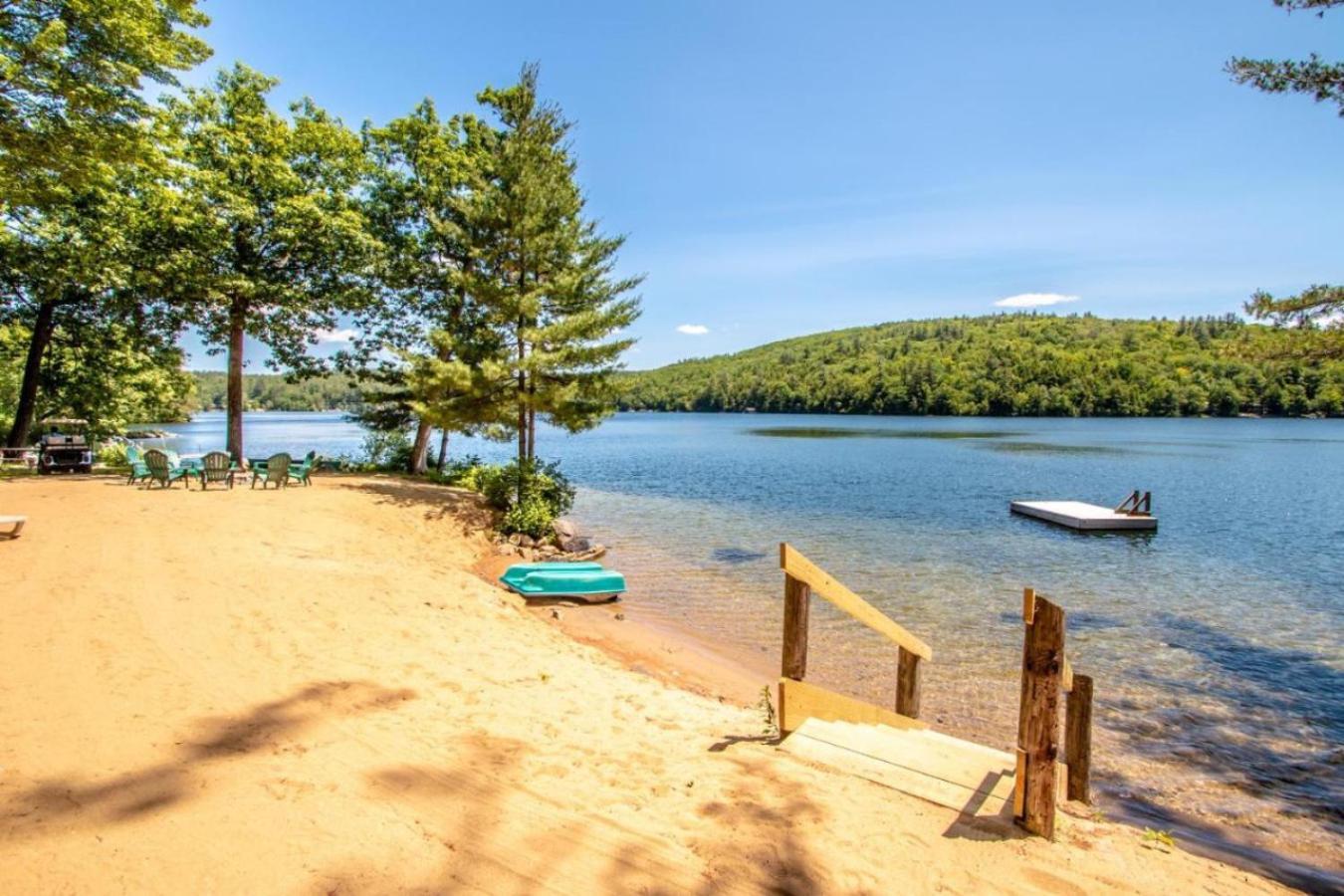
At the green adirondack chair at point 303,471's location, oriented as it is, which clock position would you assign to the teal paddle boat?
The teal paddle boat is roughly at 8 o'clock from the green adirondack chair.

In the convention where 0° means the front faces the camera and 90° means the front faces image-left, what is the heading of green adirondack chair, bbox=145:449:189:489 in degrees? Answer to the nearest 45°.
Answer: approximately 225°

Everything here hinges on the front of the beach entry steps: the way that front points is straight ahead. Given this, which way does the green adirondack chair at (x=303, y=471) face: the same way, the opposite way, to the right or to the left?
the opposite way

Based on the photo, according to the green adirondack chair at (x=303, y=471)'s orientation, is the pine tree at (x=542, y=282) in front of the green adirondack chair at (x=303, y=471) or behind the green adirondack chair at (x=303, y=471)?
behind

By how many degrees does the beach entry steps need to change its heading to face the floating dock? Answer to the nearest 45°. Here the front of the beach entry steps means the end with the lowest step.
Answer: approximately 45° to its left

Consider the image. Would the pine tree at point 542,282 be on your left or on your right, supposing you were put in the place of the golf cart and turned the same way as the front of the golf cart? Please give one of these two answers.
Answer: on your left

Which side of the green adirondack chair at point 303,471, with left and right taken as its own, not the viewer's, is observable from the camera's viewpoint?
left

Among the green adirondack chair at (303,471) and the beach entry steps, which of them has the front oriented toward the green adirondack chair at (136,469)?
the green adirondack chair at (303,471)

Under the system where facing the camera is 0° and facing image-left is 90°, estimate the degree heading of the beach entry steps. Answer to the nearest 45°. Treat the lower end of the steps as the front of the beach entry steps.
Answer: approximately 225°
